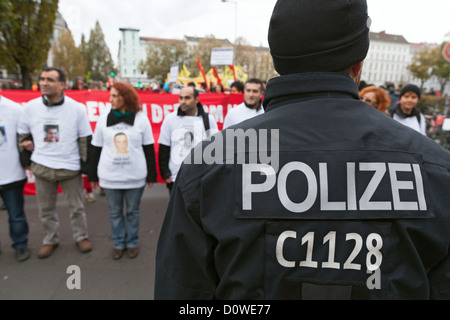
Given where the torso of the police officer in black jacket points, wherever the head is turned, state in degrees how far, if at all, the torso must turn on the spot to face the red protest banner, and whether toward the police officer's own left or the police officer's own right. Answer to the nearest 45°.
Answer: approximately 45° to the police officer's own left

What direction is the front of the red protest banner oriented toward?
toward the camera

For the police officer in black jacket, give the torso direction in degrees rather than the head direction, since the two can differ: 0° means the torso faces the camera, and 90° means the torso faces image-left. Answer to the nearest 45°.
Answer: approximately 180°

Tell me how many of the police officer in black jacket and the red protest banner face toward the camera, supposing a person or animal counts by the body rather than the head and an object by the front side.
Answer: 1

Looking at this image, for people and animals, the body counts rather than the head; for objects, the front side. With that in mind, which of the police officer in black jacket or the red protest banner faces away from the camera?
the police officer in black jacket

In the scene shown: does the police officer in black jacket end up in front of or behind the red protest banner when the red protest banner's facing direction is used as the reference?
in front
